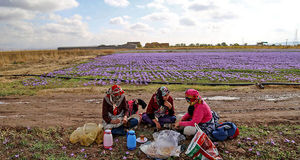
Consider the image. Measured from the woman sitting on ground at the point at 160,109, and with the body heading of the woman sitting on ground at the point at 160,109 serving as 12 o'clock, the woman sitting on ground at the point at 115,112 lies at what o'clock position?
the woman sitting on ground at the point at 115,112 is roughly at 3 o'clock from the woman sitting on ground at the point at 160,109.

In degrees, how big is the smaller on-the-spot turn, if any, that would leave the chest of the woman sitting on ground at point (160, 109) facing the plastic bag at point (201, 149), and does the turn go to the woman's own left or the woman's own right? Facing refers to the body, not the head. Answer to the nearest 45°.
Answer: approximately 45° to the woman's own left

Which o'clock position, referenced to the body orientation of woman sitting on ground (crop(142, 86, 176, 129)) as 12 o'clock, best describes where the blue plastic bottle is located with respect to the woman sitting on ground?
The blue plastic bottle is roughly at 1 o'clock from the woman sitting on ground.

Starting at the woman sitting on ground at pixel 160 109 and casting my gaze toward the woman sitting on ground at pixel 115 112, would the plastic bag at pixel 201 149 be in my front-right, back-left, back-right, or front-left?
back-left

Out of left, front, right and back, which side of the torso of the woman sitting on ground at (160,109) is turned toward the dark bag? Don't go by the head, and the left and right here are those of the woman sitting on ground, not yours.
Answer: left

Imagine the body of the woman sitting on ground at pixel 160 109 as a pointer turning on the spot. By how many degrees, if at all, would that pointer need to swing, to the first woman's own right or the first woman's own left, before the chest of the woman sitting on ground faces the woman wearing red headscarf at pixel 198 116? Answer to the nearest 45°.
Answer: approximately 45° to the first woman's own left

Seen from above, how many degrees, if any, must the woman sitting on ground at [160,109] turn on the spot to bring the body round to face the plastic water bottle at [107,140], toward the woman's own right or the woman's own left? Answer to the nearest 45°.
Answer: approximately 45° to the woman's own right

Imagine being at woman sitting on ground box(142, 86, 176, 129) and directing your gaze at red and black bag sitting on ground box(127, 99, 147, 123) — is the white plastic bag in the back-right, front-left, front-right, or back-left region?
back-left

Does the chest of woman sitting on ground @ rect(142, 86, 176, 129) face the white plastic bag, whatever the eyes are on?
yes

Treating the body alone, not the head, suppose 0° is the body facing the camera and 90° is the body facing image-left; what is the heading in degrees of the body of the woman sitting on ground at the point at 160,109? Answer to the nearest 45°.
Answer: approximately 0°
